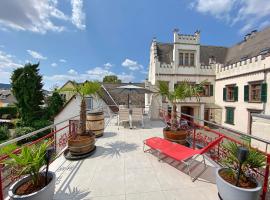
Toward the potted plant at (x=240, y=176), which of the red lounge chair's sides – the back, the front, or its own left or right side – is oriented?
back

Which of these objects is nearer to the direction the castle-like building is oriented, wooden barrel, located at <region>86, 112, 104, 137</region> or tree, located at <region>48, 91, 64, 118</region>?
the wooden barrel

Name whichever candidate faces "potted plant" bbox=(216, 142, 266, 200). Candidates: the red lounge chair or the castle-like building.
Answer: the castle-like building

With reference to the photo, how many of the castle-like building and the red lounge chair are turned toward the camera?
1

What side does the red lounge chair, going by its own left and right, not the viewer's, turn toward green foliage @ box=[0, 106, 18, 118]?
front

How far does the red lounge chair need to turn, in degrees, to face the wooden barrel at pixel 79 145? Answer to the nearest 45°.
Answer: approximately 45° to its left

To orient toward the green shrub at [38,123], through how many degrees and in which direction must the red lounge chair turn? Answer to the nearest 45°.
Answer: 0° — it already faces it

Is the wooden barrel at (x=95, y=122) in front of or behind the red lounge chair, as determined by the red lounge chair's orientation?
in front

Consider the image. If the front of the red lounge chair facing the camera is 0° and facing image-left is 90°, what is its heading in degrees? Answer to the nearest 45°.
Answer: approximately 135°

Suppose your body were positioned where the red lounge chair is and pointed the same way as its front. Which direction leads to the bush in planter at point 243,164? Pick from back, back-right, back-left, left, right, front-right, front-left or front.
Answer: back

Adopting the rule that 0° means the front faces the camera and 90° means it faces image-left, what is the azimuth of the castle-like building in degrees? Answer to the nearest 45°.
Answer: approximately 0°

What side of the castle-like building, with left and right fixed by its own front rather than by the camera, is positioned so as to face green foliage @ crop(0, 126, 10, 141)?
right

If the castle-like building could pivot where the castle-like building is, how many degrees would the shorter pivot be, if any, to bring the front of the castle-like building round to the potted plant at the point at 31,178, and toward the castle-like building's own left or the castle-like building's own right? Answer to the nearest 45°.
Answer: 0° — it already faces it
